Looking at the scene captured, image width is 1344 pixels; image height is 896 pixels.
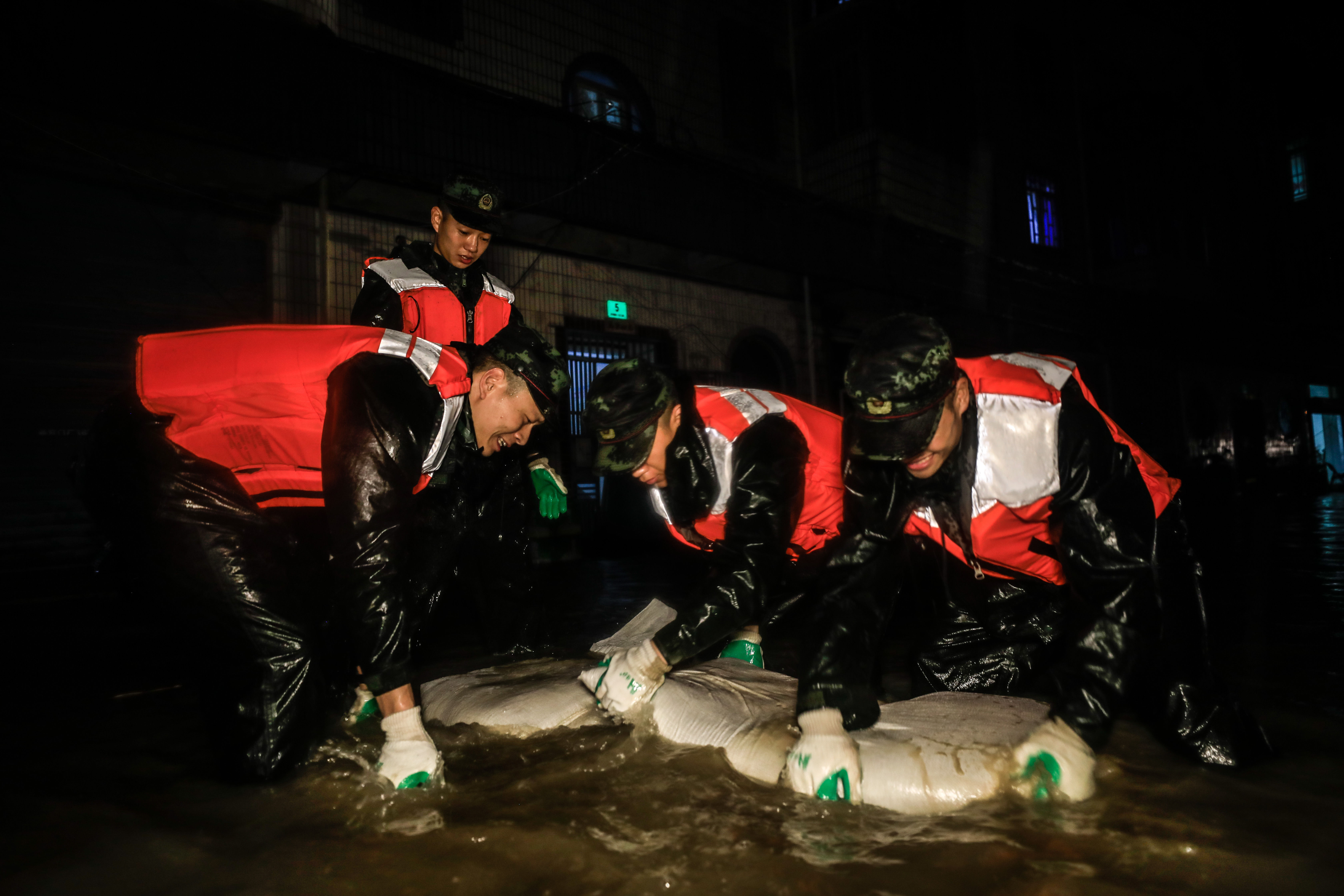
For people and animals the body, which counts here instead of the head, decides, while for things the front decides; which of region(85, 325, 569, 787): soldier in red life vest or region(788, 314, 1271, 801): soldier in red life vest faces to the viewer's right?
region(85, 325, 569, 787): soldier in red life vest

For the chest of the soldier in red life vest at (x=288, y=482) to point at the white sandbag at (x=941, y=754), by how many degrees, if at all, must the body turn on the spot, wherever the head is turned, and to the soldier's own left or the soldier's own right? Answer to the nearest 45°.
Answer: approximately 45° to the soldier's own right

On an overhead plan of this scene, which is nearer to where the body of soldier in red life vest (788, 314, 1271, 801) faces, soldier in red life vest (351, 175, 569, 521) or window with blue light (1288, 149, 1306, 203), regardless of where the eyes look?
the soldier in red life vest

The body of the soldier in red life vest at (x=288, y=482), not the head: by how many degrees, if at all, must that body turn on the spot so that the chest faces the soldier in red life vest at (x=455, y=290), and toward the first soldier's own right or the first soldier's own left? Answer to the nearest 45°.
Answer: approximately 45° to the first soldier's own left

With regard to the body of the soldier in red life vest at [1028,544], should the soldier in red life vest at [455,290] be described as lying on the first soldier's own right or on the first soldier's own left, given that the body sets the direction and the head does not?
on the first soldier's own right

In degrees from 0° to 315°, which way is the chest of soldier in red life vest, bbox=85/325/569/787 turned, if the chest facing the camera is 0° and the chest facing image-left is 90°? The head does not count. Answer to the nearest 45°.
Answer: approximately 270°

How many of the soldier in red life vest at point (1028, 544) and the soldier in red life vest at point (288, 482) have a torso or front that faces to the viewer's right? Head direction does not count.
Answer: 1

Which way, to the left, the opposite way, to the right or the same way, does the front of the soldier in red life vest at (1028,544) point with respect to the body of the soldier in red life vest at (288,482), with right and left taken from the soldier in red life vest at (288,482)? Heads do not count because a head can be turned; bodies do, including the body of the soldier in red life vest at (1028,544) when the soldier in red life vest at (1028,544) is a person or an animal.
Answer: the opposite way

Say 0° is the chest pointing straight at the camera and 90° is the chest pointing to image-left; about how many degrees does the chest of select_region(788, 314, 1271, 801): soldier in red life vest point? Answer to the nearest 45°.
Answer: approximately 45°
